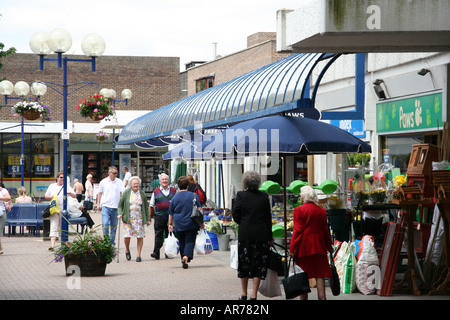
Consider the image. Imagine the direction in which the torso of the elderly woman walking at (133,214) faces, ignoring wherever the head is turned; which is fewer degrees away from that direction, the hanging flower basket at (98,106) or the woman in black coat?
the woman in black coat

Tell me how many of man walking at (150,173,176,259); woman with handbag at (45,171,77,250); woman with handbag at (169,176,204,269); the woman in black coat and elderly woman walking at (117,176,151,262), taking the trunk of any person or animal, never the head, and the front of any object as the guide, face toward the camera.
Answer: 3

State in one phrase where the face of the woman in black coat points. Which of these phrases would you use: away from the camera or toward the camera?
away from the camera

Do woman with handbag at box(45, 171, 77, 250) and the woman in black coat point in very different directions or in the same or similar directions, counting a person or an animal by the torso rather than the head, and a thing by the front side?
very different directions

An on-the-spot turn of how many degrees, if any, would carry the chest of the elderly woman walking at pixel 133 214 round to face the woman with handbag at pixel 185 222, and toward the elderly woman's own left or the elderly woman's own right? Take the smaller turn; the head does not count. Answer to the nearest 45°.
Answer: approximately 45° to the elderly woman's own left

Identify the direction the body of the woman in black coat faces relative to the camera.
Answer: away from the camera

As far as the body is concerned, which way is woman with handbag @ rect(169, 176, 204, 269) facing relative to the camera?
away from the camera
